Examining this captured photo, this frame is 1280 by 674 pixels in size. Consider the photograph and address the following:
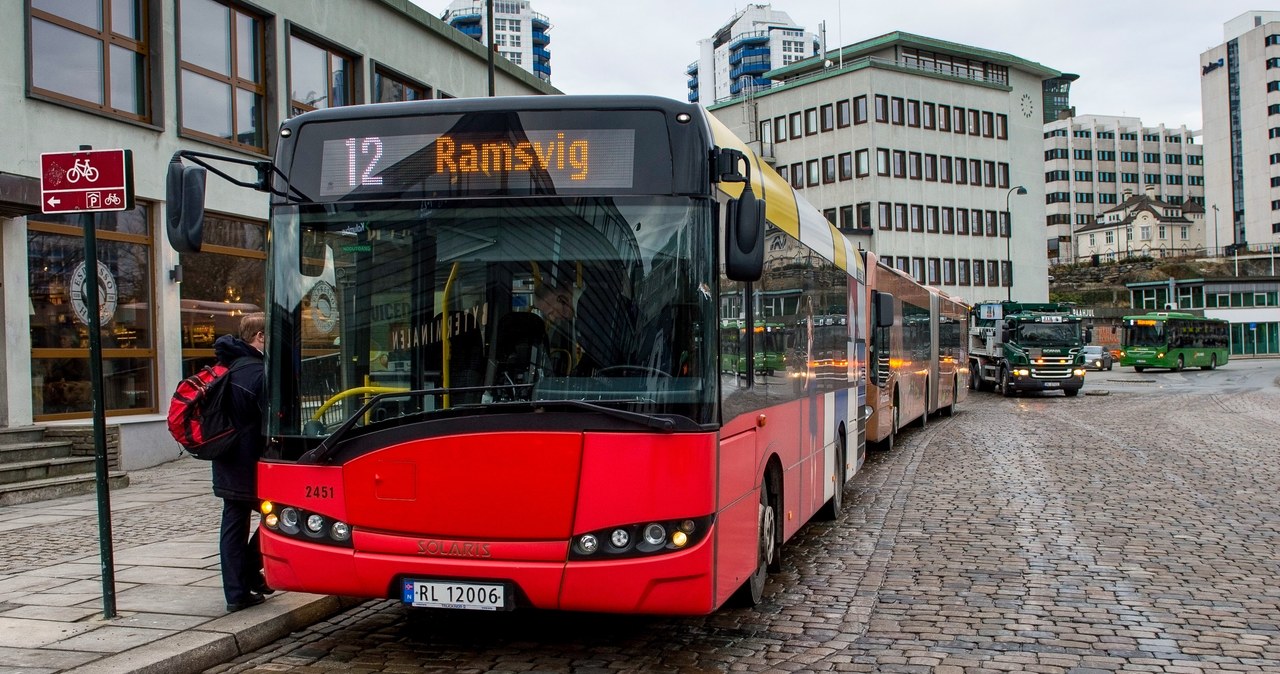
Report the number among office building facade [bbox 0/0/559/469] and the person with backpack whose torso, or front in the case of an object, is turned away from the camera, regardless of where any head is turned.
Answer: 0

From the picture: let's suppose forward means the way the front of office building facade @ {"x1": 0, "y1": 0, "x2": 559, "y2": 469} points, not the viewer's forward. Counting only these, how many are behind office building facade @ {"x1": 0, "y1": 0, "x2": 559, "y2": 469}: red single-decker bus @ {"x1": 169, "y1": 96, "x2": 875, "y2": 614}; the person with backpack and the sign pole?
0

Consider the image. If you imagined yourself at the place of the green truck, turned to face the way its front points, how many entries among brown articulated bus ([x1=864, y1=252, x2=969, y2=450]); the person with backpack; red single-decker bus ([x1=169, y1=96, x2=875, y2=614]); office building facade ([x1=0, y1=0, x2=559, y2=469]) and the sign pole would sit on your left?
0

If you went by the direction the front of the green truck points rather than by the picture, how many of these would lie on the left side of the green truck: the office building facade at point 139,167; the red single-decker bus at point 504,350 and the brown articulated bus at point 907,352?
0

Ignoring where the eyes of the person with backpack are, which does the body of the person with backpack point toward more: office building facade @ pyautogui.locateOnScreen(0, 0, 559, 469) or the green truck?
the green truck

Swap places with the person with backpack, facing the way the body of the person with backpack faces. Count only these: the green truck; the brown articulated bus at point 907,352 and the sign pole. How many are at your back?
1

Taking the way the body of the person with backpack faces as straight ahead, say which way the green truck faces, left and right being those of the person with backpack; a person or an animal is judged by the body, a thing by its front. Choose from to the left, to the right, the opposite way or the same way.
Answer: to the right

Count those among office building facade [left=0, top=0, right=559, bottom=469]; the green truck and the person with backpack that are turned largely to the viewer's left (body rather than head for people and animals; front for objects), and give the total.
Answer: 0

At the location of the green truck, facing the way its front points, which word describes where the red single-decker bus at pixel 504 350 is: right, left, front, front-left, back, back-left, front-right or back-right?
front-right

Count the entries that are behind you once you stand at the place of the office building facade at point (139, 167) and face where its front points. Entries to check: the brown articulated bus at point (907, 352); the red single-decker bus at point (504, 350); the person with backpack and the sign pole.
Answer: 0

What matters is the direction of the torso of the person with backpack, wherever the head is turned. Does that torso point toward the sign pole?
no

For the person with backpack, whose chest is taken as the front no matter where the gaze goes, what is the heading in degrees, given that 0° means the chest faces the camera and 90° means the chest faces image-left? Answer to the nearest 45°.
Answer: approximately 270°

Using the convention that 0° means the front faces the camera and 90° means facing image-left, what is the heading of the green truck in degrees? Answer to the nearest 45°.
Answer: approximately 315°

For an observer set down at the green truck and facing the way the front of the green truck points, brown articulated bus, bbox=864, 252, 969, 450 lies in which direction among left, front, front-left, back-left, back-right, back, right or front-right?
front-right

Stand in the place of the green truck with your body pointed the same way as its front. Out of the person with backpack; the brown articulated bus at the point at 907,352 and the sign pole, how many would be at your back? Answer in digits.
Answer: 0

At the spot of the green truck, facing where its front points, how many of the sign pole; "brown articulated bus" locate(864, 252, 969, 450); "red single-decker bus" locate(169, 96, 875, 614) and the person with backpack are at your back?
0

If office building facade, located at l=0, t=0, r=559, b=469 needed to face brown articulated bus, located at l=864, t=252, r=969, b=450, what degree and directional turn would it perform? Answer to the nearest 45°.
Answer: approximately 45° to its left

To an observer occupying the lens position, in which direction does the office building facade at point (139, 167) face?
facing the viewer and to the right of the viewer
